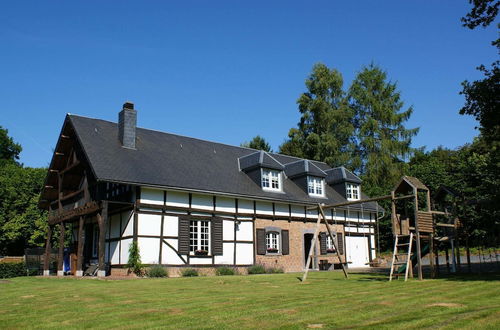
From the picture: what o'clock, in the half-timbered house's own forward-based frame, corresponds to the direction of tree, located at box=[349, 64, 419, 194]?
The tree is roughly at 9 o'clock from the half-timbered house.

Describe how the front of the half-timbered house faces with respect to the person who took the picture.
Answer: facing the viewer and to the right of the viewer

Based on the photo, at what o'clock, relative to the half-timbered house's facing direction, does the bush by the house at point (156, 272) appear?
The bush by the house is roughly at 2 o'clock from the half-timbered house.

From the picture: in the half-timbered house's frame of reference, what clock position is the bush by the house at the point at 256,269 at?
The bush by the house is roughly at 11 o'clock from the half-timbered house.

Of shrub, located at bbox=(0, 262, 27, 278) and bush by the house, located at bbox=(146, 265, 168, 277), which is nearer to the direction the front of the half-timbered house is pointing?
the bush by the house
